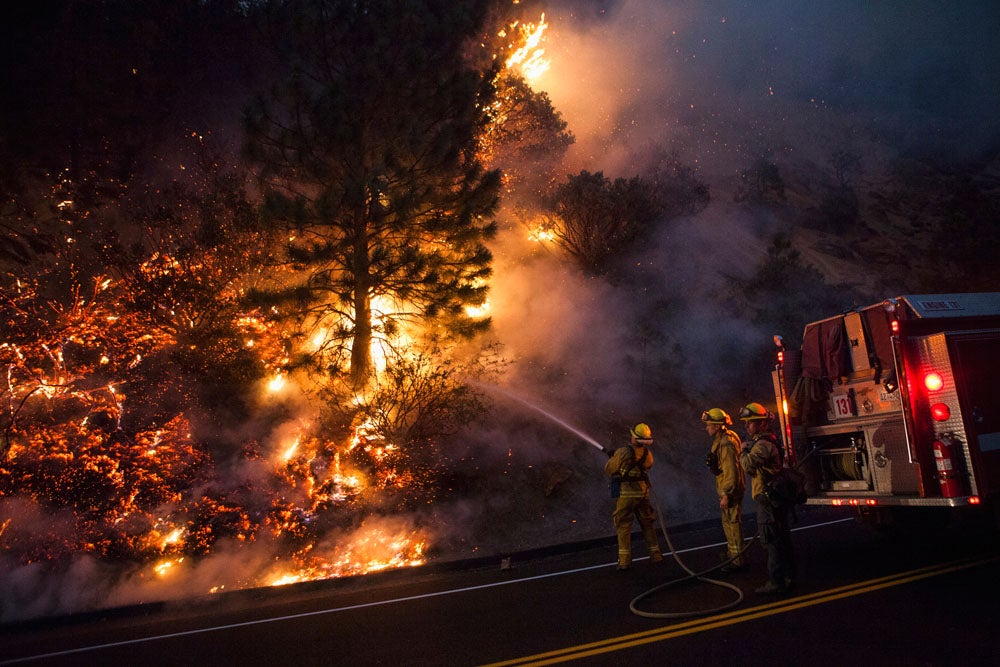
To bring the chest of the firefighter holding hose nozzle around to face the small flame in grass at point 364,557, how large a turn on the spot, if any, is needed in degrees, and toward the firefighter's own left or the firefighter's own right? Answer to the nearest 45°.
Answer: approximately 45° to the firefighter's own left

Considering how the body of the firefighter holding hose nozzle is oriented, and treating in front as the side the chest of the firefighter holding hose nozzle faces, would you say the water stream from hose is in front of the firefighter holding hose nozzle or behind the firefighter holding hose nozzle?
in front

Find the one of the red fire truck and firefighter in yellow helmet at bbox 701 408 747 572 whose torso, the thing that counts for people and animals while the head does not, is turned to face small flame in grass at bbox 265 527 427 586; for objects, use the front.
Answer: the firefighter in yellow helmet

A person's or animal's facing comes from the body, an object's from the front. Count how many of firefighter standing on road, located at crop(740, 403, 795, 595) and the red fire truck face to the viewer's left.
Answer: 1

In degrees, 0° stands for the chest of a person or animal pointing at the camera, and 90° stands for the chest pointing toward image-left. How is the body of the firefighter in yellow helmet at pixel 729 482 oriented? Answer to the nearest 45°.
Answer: approximately 90°

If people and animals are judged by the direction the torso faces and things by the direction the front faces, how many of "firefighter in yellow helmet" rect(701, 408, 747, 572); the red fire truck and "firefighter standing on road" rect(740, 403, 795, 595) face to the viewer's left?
2

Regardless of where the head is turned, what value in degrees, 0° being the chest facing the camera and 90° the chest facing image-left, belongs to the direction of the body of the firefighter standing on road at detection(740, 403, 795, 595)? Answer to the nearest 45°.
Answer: approximately 90°

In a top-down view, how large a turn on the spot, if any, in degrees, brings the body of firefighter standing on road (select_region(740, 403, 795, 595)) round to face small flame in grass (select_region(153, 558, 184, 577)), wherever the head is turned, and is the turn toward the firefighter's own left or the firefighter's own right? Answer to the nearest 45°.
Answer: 0° — they already face it

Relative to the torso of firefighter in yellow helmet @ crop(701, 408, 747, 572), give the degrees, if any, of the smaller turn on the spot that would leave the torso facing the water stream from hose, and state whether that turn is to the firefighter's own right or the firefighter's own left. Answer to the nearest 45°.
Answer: approximately 45° to the firefighter's own right

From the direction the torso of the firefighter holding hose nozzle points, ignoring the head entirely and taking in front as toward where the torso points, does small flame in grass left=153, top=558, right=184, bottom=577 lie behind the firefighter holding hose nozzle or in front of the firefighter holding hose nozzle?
in front

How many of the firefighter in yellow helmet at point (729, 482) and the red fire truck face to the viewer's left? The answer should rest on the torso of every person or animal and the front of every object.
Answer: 1

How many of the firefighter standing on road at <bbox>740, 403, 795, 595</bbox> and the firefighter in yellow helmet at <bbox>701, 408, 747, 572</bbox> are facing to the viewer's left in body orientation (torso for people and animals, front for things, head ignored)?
2

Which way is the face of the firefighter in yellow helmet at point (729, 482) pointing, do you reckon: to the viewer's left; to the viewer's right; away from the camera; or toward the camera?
to the viewer's left
